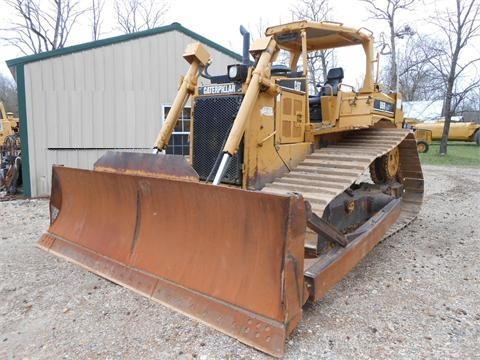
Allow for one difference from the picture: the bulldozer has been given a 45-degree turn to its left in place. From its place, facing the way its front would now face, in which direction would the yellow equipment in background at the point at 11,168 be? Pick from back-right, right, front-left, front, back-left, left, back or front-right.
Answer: back-right

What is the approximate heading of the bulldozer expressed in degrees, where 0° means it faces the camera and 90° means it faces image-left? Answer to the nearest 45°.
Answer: approximately 45°

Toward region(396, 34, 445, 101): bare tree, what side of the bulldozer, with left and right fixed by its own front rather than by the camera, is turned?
back

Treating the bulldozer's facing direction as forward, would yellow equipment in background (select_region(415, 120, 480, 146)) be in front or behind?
behind

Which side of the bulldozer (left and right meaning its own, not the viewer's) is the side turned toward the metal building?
right
